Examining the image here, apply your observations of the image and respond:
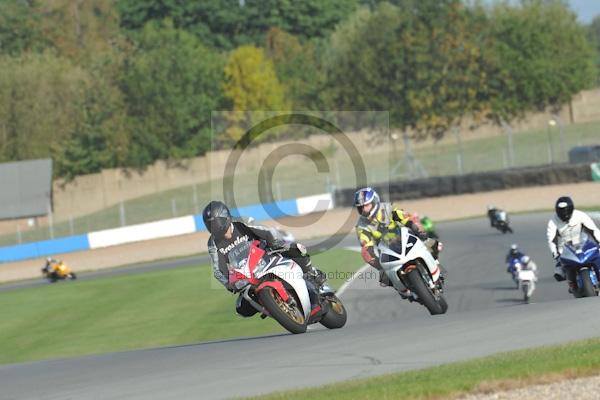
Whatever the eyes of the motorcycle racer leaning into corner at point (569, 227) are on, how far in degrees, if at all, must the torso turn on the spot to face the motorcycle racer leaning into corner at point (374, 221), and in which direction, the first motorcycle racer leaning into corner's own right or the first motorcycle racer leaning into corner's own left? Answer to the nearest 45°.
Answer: approximately 45° to the first motorcycle racer leaning into corner's own right

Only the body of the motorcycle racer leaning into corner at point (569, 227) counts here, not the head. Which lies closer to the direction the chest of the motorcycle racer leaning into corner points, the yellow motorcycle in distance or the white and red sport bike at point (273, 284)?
the white and red sport bike

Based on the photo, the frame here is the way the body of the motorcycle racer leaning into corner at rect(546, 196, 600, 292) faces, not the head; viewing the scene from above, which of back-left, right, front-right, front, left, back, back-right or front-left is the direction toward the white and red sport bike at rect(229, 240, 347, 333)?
front-right

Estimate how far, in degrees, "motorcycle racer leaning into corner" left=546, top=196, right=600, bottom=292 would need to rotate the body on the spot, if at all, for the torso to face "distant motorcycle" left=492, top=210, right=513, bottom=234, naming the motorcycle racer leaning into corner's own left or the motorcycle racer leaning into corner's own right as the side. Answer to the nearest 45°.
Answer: approximately 180°

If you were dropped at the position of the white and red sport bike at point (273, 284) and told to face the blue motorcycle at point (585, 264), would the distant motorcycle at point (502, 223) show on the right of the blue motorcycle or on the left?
left

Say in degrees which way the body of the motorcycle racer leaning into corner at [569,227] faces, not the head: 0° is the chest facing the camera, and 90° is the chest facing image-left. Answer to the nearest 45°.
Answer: approximately 0°
